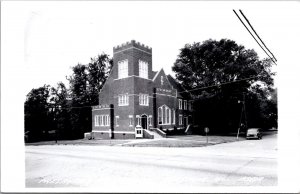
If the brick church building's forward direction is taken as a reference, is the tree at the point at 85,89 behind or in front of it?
behind

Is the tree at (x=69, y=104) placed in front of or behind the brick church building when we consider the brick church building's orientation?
behind

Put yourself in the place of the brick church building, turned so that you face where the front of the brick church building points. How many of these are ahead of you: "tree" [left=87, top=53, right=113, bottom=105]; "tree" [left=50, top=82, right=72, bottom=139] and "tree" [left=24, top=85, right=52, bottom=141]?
0

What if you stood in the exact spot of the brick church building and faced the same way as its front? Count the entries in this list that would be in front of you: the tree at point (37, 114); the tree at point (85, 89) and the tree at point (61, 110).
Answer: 0

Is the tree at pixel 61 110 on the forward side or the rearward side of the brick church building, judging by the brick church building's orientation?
on the rearward side

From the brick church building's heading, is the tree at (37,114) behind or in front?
behind

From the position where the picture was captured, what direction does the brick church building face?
facing the viewer and to the right of the viewer
